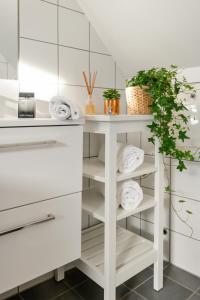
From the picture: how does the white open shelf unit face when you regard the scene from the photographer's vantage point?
facing the viewer and to the right of the viewer

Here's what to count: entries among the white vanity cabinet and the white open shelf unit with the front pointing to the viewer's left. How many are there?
0

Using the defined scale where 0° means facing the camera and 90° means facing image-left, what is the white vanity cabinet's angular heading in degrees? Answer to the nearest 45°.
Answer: approximately 315°
